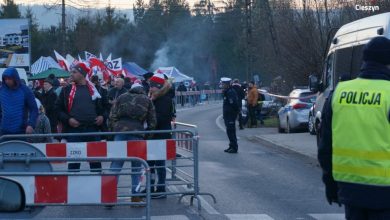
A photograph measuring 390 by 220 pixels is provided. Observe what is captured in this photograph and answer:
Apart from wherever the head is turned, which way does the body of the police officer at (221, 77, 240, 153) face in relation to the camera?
to the viewer's left

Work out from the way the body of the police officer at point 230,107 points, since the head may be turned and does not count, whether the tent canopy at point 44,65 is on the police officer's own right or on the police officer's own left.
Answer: on the police officer's own right

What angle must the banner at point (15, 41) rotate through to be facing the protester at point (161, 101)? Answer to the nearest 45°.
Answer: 0° — it already faces them

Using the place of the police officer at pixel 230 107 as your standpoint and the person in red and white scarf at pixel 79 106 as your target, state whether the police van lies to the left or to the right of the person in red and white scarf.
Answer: left

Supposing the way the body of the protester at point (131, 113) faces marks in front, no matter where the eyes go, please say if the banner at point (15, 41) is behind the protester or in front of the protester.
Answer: in front

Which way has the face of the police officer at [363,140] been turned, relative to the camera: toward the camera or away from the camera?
away from the camera

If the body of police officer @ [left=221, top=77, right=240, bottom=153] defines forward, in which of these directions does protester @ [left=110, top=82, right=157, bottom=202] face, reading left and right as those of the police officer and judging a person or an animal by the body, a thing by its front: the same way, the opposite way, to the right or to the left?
to the right

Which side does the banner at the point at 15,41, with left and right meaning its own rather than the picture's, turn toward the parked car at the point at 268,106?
left

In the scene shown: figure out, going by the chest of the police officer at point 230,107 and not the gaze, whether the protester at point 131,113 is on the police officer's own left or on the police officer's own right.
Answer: on the police officer's own left

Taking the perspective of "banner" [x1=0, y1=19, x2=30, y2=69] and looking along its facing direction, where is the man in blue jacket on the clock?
The man in blue jacket is roughly at 12 o'clock from the banner.

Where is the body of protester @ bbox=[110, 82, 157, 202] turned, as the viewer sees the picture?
away from the camera
